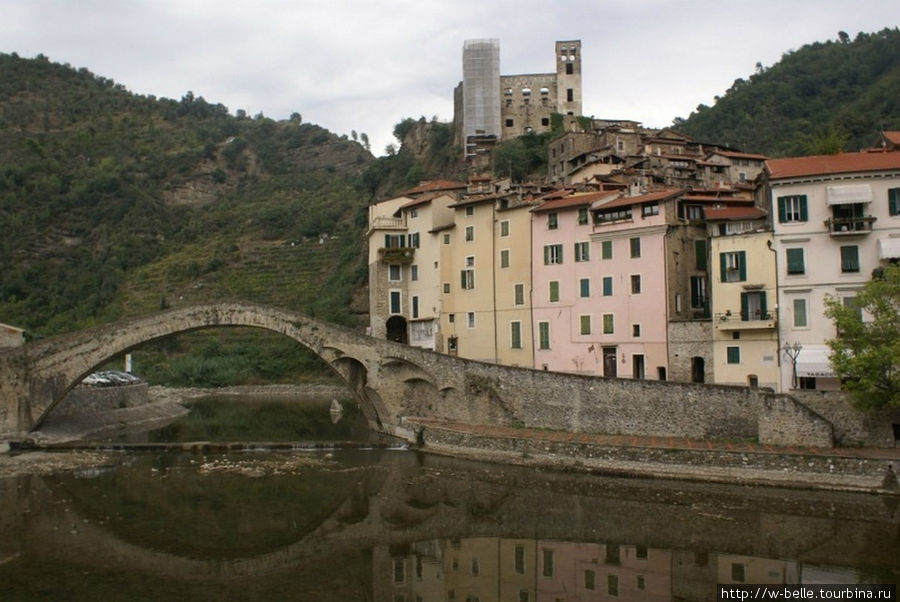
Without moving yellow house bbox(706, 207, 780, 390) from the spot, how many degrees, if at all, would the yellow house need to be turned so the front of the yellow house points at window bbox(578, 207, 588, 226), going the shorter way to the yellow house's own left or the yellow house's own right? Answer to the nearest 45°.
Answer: approximately 135° to the yellow house's own right

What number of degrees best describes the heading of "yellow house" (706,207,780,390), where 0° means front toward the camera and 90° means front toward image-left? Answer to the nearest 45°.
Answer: approximately 0°

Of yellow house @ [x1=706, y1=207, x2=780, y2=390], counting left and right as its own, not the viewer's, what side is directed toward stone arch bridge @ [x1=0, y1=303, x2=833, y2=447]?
right

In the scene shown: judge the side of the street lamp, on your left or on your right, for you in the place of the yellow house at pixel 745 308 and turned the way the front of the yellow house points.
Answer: on your left
